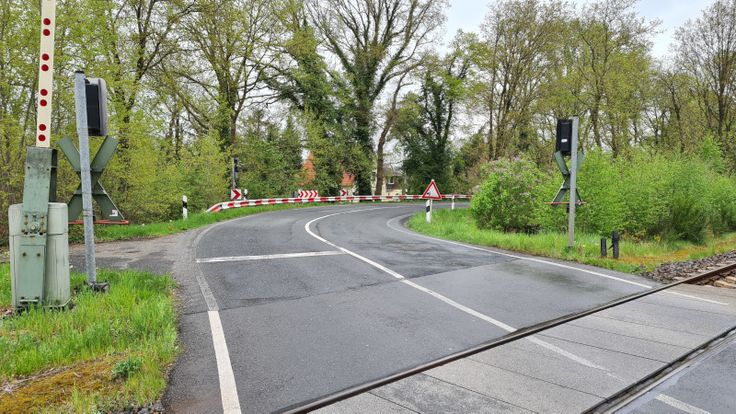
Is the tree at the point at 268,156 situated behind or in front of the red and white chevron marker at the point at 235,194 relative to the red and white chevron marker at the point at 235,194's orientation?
behind

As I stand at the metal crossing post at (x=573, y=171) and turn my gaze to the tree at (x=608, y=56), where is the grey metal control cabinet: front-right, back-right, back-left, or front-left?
back-left

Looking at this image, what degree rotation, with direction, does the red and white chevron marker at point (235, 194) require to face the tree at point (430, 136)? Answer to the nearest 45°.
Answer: approximately 135° to its left

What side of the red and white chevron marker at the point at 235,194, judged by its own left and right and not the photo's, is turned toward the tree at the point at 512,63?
left

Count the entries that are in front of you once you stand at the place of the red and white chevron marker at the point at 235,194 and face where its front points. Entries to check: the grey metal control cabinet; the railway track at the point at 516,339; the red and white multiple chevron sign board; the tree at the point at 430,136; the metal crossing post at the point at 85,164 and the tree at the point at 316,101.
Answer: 3

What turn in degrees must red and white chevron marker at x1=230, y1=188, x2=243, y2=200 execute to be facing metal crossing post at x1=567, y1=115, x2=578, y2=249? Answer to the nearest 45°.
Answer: approximately 45° to its left

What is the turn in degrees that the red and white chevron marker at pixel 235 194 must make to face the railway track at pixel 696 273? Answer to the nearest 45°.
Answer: approximately 45° to its left

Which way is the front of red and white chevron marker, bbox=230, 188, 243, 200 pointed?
toward the camera

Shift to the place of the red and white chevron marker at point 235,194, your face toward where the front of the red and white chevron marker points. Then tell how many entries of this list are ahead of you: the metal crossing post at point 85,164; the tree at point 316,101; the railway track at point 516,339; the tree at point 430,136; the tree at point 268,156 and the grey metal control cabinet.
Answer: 3

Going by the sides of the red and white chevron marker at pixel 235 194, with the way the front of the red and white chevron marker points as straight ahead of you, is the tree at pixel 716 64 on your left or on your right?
on your left

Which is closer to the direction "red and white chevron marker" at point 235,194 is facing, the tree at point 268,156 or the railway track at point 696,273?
the railway track

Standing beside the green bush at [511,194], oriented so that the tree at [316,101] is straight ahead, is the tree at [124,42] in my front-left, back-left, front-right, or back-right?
front-left

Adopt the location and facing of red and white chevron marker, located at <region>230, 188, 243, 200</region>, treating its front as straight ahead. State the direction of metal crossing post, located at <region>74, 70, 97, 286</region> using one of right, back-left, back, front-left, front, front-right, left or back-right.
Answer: front

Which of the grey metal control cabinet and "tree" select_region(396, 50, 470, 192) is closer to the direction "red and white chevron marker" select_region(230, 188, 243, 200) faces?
the grey metal control cabinet

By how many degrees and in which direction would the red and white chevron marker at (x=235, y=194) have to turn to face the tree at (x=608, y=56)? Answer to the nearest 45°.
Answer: approximately 90° to its left

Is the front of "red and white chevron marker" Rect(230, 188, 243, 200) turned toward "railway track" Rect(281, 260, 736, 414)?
yes

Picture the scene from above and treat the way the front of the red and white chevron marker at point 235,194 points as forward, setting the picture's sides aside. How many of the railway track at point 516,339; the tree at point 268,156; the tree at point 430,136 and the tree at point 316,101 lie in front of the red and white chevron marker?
1
